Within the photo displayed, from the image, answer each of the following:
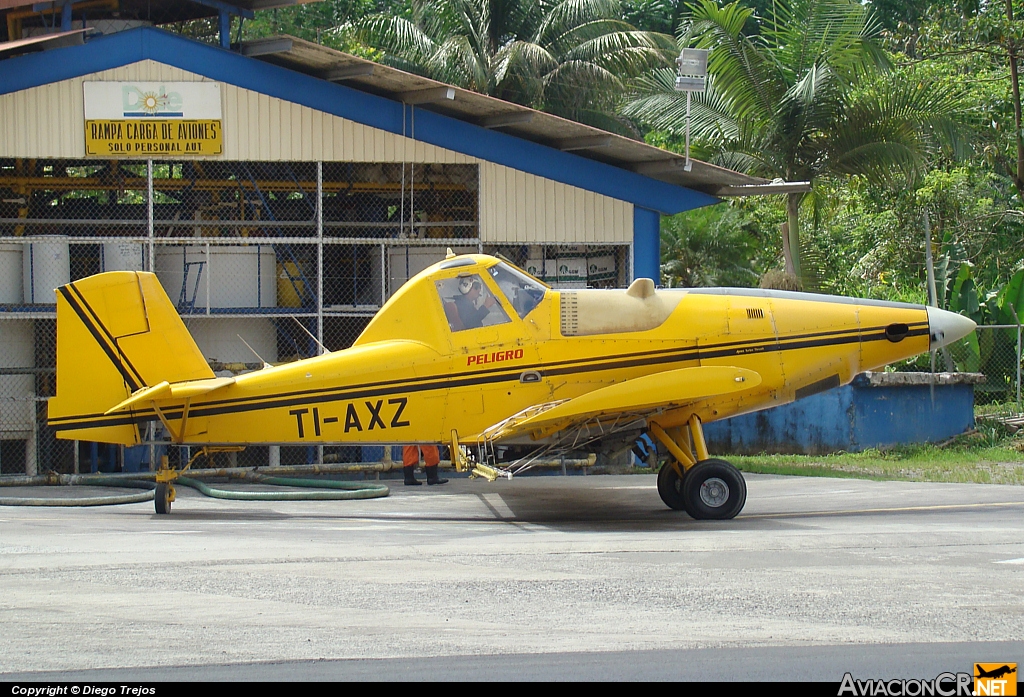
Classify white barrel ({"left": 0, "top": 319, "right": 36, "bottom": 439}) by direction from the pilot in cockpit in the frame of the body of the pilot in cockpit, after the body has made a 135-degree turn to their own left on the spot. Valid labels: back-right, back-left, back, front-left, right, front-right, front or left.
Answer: front

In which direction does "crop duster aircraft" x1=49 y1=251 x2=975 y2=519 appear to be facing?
to the viewer's right

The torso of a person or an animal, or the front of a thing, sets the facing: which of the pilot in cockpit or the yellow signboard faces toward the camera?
the yellow signboard

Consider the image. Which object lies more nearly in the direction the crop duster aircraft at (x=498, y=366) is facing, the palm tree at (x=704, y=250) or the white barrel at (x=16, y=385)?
the palm tree

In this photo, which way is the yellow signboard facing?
toward the camera

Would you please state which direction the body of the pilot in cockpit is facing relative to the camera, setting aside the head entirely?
to the viewer's right

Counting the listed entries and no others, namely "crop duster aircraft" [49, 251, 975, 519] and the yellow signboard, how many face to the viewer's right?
1

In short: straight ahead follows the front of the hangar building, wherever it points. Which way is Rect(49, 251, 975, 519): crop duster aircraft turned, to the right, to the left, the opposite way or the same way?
to the left

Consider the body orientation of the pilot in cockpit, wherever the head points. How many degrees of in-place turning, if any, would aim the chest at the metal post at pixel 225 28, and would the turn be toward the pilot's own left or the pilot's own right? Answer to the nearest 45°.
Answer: approximately 135° to the pilot's own left

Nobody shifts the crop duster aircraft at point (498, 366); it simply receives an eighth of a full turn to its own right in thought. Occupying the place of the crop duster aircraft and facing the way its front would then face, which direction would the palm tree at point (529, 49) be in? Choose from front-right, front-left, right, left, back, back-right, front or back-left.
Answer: back-left

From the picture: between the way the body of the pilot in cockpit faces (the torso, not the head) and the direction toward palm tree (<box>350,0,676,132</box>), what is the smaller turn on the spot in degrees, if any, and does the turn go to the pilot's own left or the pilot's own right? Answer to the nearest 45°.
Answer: approximately 90° to the pilot's own left

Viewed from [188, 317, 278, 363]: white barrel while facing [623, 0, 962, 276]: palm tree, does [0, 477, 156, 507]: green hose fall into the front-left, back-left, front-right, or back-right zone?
back-right

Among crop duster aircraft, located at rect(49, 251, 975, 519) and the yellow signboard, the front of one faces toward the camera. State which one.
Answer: the yellow signboard

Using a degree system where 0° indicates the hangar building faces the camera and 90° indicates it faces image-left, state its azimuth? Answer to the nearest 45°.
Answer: approximately 0°

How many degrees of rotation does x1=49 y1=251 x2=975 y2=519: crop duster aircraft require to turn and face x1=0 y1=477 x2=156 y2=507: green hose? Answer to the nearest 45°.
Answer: approximately 180°

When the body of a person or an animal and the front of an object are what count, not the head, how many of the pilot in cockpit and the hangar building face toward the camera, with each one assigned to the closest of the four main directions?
1
